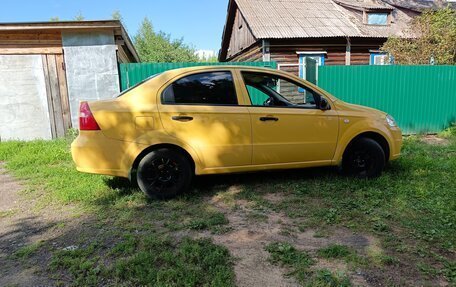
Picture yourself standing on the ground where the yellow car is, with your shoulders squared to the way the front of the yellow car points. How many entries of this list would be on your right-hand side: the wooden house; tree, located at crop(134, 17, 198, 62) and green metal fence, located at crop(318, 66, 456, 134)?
0

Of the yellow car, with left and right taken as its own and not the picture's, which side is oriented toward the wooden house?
left

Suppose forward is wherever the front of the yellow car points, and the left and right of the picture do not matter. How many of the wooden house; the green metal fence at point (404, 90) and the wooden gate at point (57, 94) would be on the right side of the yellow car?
0

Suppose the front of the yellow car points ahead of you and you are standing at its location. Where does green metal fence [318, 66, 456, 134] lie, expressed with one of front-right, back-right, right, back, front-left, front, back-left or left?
front-left

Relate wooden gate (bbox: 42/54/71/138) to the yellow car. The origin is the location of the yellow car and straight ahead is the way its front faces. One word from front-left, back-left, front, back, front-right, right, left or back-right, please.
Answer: back-left

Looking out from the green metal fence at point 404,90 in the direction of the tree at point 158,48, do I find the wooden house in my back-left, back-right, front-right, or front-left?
front-right

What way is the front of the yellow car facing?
to the viewer's right

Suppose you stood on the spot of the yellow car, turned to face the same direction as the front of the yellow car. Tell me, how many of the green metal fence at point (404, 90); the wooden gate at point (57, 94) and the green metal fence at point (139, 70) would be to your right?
0

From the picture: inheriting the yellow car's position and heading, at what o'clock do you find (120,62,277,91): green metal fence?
The green metal fence is roughly at 8 o'clock from the yellow car.

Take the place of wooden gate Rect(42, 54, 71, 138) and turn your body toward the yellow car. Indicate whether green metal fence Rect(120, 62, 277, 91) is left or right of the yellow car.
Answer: left

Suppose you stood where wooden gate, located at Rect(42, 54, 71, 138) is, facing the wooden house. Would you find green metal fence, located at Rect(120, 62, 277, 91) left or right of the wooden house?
right

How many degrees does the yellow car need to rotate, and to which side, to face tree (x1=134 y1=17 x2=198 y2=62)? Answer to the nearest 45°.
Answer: approximately 90° to its left
